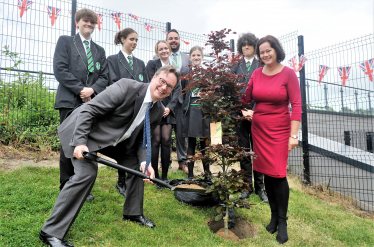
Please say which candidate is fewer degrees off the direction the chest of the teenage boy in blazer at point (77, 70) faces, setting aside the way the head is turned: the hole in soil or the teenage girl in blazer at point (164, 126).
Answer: the hole in soil

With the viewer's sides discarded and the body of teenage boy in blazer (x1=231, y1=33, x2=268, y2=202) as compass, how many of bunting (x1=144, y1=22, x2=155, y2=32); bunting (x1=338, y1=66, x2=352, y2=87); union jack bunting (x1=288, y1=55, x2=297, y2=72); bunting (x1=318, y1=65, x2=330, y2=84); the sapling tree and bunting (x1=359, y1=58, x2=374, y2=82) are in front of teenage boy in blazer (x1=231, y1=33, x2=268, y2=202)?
1

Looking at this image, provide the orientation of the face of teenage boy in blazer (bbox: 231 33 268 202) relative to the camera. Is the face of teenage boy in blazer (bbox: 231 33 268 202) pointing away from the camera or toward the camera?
toward the camera

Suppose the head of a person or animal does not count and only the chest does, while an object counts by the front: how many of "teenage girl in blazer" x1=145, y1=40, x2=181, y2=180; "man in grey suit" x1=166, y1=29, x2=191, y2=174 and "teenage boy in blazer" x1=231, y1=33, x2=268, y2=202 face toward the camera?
3

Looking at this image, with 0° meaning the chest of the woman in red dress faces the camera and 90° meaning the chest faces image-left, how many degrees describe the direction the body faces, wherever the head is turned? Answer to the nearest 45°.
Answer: approximately 45°

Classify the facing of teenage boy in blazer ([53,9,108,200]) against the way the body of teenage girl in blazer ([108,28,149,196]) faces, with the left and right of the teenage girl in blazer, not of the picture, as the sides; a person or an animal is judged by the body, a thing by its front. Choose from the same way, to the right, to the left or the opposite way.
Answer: the same way

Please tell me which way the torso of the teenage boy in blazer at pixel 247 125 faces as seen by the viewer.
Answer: toward the camera

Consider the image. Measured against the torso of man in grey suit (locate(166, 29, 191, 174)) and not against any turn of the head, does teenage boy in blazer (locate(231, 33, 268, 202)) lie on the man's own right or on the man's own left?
on the man's own left

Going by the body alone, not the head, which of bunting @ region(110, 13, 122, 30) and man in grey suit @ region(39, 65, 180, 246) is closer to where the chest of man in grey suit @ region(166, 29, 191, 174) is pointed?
the man in grey suit

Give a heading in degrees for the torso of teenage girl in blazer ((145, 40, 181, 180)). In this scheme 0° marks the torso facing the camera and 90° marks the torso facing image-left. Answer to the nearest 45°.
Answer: approximately 0°

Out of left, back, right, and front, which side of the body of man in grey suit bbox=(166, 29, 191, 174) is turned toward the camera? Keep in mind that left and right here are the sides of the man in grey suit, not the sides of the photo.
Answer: front

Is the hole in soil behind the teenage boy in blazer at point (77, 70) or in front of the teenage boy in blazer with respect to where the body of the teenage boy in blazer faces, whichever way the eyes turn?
in front

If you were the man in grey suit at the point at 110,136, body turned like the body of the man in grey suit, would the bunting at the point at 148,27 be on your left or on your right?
on your left

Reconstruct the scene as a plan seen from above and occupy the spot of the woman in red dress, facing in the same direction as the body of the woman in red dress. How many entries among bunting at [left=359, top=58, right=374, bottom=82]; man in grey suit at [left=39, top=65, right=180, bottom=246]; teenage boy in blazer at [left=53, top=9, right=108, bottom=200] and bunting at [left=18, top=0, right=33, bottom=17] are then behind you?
1

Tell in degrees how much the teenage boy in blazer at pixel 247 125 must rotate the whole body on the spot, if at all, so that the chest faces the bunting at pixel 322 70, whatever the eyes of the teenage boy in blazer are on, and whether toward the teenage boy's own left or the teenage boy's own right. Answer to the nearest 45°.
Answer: approximately 135° to the teenage boy's own left

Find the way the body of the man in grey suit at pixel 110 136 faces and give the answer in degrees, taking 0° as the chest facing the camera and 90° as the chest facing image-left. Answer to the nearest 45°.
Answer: approximately 315°

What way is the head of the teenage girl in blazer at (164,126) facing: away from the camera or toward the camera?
toward the camera
